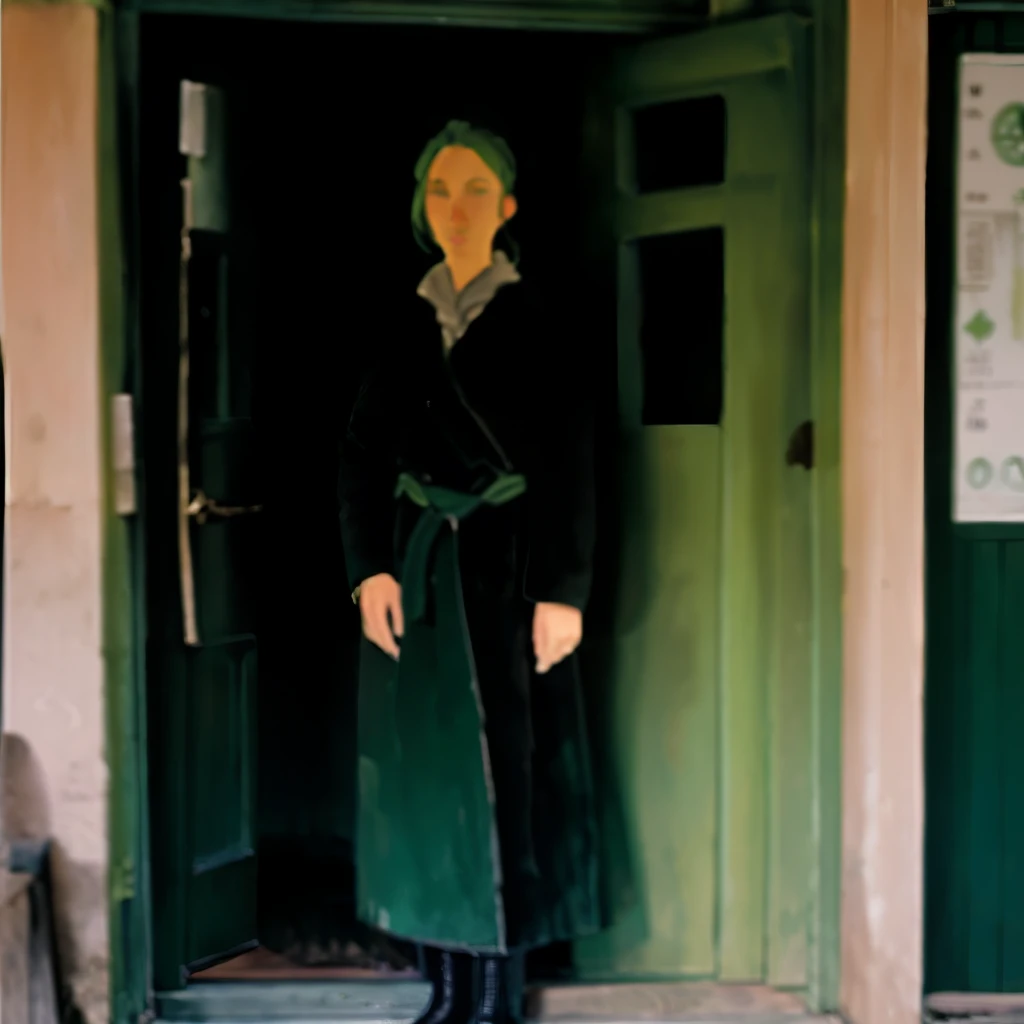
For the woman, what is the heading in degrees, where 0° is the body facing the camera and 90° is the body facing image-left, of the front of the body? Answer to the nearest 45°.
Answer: approximately 0°

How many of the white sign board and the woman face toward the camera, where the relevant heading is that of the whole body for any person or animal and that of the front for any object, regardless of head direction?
2

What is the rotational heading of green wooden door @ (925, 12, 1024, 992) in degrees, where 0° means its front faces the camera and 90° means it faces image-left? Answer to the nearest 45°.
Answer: approximately 0°

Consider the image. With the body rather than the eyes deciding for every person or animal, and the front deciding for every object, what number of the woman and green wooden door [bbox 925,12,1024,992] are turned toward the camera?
2

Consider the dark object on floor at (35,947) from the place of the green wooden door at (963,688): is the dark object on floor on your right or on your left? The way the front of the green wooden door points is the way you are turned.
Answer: on your right

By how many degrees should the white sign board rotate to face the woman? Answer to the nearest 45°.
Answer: approximately 45° to its right

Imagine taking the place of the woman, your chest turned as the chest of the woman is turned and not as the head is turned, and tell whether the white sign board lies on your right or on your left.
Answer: on your left
